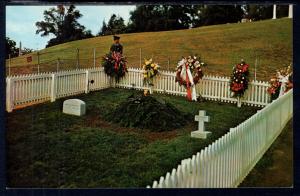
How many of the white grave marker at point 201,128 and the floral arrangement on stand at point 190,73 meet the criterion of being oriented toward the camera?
2

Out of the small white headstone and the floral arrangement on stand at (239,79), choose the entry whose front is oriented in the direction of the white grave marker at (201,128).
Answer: the floral arrangement on stand

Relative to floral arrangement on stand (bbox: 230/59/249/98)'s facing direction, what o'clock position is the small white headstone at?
The small white headstone is roughly at 1 o'clock from the floral arrangement on stand.

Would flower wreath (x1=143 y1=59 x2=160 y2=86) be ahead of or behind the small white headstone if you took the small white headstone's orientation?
behind

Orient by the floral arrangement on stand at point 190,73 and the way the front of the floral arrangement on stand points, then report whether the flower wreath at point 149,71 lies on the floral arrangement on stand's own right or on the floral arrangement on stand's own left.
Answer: on the floral arrangement on stand's own right

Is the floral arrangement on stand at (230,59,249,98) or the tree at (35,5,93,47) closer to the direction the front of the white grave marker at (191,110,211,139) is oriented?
the tree

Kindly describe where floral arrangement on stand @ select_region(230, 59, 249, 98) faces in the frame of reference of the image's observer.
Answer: facing the viewer and to the left of the viewer

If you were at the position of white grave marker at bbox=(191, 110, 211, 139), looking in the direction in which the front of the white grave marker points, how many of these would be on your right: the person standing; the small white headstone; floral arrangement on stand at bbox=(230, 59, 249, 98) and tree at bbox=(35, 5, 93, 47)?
3

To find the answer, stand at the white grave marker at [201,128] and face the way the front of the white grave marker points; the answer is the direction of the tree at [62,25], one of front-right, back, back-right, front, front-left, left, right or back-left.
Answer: right

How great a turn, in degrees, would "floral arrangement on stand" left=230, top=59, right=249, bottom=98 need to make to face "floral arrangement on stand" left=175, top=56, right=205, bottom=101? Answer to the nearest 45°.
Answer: approximately 45° to its right

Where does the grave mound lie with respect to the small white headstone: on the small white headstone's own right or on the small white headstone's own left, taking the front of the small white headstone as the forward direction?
on the small white headstone's own left
